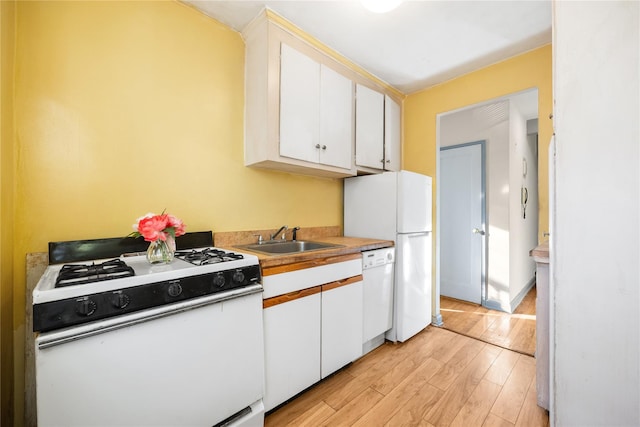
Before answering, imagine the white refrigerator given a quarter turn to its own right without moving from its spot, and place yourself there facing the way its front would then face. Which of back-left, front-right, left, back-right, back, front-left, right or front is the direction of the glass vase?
front

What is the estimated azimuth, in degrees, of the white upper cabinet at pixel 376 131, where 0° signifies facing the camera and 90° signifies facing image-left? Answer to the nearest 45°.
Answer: approximately 315°

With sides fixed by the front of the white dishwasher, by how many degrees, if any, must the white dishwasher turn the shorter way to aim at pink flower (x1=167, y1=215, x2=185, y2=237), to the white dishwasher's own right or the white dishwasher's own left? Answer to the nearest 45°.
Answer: approximately 90° to the white dishwasher's own right

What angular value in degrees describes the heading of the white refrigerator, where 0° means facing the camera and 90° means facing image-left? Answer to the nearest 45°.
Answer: approximately 315°

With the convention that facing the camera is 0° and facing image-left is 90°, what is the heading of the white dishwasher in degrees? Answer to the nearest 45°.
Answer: approximately 315°

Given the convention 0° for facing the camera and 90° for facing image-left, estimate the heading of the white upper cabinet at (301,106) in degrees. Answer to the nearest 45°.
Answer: approximately 315°
